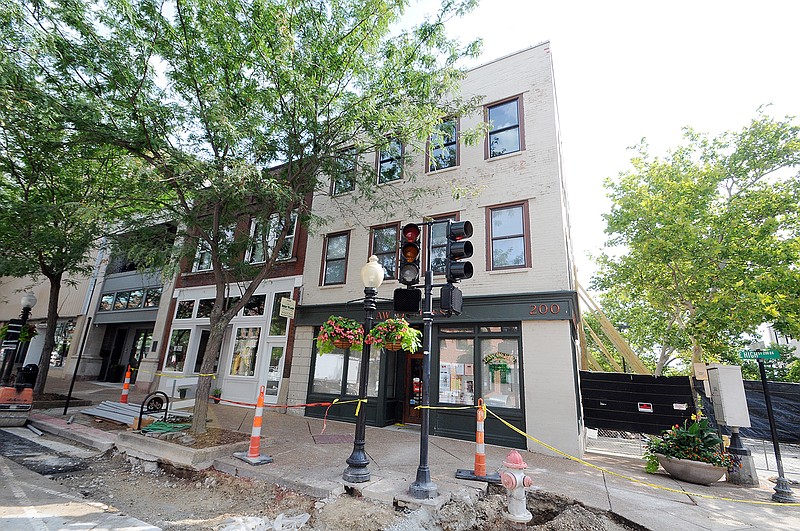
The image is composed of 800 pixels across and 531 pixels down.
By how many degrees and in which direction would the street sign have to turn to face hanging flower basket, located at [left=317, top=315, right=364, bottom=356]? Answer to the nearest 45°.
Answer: approximately 45° to its right

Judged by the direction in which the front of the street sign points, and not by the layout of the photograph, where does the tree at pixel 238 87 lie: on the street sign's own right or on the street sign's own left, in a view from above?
on the street sign's own right

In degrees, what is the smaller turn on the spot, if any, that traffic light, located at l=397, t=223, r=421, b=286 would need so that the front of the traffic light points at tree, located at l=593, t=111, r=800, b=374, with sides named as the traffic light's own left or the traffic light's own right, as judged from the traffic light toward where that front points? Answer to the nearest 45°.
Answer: approximately 135° to the traffic light's own left

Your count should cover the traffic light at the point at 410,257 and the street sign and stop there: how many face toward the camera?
2

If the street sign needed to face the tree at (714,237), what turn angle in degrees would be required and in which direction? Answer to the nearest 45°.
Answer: approximately 180°

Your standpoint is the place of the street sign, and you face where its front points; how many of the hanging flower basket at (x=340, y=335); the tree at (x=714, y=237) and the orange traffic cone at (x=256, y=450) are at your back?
1

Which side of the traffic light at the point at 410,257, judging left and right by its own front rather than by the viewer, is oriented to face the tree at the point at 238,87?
right

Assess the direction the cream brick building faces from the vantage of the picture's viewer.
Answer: facing the viewer and to the left of the viewer

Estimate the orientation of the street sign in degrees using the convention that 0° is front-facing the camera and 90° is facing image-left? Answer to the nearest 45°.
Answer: approximately 0°

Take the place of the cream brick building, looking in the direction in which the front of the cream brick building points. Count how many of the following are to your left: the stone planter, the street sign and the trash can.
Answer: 2

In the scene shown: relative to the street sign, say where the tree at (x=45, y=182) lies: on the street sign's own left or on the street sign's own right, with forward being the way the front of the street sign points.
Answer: on the street sign's own right

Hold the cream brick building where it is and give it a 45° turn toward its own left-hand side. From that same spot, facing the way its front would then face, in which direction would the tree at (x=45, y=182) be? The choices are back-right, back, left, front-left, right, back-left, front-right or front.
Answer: right

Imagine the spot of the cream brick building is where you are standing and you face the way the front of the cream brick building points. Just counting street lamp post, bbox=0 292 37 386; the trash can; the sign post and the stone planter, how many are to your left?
2

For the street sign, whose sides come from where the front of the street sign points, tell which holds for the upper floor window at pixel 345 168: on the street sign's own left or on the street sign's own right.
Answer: on the street sign's own right

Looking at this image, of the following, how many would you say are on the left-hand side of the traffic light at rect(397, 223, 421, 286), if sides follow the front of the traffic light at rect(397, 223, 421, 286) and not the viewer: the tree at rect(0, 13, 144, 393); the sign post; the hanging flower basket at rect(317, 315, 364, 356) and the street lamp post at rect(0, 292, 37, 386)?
1

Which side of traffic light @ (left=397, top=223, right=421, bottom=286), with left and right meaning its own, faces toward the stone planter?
left

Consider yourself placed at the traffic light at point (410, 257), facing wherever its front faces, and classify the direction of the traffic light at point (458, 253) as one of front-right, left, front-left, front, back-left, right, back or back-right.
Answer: left

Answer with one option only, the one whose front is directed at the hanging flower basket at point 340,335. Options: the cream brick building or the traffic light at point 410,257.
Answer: the cream brick building
